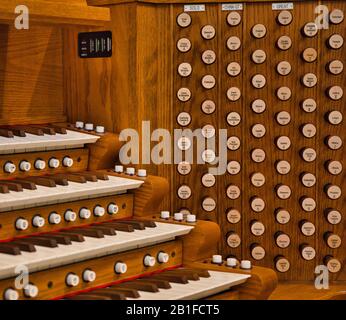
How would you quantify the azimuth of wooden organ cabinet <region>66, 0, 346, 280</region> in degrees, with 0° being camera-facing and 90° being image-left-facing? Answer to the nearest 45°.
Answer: approximately 0°
